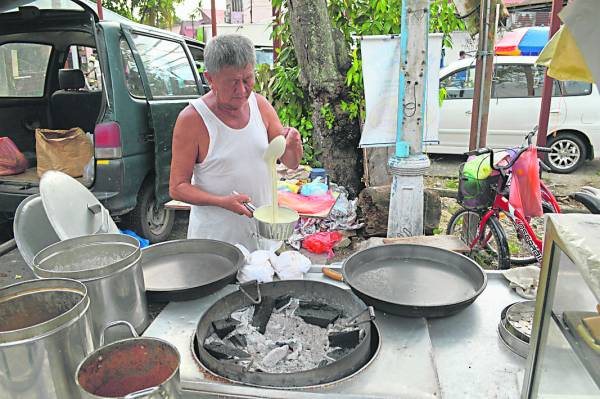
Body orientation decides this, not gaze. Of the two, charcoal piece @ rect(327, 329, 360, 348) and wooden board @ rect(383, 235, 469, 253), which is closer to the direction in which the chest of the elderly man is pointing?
the charcoal piece

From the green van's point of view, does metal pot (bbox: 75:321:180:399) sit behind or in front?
behind

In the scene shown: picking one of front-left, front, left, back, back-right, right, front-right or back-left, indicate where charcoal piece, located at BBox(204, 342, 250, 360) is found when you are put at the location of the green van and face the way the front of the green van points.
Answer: back-right

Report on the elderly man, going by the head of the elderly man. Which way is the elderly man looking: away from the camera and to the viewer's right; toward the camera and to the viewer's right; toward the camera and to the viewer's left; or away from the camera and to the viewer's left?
toward the camera and to the viewer's right

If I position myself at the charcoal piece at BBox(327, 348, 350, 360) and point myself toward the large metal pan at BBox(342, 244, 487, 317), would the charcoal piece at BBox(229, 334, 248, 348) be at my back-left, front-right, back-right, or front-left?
back-left

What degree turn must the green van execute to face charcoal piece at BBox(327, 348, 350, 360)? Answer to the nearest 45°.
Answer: approximately 135° to its right

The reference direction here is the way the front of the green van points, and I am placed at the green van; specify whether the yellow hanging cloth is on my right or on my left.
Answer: on my right

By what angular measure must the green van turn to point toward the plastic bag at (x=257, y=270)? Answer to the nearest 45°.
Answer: approximately 135° to its right

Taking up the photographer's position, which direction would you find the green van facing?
facing away from the viewer and to the right of the viewer

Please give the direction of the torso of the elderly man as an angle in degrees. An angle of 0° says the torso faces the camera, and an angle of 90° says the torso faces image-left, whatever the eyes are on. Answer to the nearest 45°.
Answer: approximately 315°

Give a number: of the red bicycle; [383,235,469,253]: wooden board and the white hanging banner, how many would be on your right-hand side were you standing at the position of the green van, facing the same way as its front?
3
